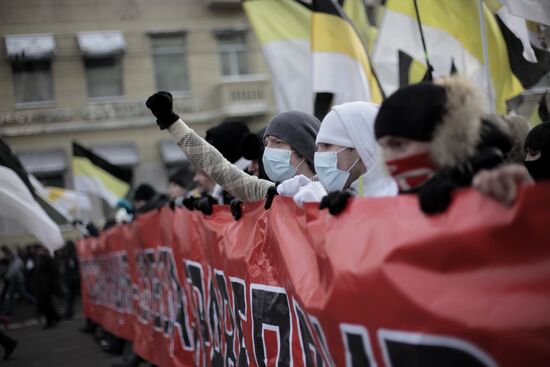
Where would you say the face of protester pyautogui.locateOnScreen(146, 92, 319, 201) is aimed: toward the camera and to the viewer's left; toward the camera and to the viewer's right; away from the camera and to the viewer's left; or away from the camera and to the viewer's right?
toward the camera and to the viewer's left

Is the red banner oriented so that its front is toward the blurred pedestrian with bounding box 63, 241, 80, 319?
no

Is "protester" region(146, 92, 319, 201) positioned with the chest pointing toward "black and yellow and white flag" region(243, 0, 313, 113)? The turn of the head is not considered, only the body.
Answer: no

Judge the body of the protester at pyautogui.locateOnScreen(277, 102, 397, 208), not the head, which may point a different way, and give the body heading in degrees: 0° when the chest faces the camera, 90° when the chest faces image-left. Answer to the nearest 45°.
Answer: approximately 45°

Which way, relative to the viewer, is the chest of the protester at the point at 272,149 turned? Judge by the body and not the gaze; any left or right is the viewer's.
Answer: facing the viewer and to the left of the viewer

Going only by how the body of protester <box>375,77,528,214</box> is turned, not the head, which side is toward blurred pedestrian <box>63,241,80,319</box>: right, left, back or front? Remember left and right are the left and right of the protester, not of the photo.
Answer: right

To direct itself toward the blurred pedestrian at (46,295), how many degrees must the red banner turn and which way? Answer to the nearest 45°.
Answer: approximately 90° to its right

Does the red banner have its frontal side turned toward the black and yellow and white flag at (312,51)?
no

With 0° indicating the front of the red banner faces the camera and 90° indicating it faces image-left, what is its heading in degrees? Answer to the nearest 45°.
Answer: approximately 45°

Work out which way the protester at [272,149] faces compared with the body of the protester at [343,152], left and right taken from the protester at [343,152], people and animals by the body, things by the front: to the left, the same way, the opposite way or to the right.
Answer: the same way

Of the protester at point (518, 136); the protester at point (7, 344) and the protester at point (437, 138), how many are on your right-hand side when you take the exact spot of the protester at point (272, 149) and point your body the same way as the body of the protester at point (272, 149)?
1

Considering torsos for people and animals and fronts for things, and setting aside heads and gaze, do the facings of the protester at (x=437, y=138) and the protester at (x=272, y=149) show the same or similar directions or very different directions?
same or similar directions

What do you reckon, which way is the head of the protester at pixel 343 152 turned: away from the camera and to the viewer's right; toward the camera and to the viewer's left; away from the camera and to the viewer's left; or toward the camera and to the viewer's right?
toward the camera and to the viewer's left
